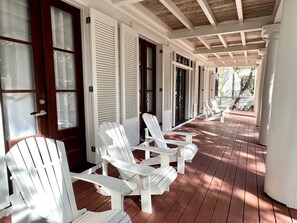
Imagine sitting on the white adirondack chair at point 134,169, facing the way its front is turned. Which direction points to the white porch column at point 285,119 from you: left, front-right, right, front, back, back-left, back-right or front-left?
front-left

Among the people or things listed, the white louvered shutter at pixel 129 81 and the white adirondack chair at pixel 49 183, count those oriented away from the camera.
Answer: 0

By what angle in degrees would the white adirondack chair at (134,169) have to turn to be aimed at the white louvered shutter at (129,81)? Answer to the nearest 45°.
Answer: approximately 135° to its left

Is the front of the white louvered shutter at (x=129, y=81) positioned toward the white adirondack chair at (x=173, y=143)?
yes

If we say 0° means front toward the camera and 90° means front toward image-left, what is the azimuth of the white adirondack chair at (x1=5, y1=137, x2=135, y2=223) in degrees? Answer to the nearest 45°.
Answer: approximately 315°

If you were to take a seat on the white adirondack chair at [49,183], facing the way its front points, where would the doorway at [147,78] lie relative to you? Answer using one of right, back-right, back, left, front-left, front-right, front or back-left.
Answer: left

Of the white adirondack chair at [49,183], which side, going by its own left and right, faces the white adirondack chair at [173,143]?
left

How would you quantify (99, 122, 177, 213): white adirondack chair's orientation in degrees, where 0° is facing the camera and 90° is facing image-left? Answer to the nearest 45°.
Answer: approximately 315°

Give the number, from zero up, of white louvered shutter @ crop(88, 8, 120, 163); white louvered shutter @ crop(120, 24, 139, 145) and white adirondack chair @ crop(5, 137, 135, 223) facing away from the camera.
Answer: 0

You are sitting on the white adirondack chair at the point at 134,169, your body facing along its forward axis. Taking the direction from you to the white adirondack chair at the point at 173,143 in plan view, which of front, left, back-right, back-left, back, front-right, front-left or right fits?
left
